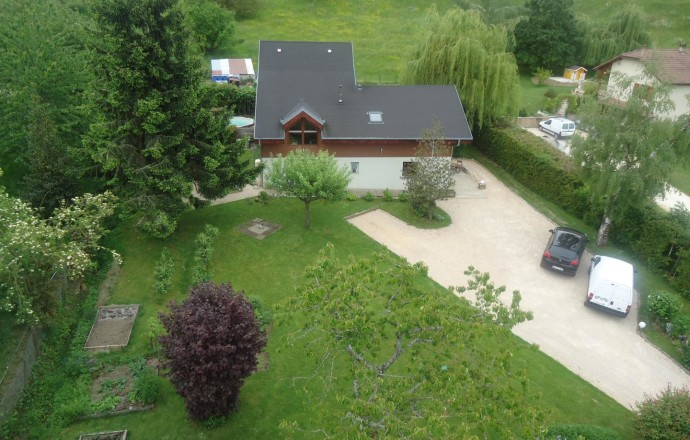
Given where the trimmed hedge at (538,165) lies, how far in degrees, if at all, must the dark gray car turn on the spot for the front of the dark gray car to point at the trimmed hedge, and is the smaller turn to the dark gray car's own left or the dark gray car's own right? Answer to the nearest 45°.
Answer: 0° — it already faces it

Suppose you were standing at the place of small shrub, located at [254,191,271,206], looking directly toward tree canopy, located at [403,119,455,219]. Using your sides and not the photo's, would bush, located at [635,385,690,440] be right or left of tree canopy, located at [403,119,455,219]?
right

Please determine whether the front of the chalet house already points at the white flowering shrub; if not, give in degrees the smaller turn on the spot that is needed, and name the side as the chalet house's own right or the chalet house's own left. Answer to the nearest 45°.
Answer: approximately 45° to the chalet house's own right

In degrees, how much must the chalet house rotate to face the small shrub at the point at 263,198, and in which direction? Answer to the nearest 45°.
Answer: approximately 45° to its right

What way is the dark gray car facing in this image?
away from the camera

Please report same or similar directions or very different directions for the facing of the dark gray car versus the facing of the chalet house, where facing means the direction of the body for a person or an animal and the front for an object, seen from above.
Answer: very different directions

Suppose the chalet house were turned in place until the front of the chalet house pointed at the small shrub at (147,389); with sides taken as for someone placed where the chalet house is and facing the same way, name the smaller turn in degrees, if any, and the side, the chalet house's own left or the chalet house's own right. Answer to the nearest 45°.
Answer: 0° — it already faces it

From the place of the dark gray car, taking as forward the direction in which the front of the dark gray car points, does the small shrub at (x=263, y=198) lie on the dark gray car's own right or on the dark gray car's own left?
on the dark gray car's own left

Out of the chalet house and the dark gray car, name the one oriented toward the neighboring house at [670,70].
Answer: the dark gray car

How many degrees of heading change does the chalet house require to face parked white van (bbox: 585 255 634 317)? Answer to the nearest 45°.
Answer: approximately 45° to its left

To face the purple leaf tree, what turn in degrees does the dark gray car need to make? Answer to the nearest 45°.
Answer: approximately 135° to its left

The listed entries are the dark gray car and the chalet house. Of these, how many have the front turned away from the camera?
1

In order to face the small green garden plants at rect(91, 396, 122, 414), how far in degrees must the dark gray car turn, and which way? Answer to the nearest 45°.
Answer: approximately 135° to its left

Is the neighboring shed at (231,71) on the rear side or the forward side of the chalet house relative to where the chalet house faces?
on the rear side

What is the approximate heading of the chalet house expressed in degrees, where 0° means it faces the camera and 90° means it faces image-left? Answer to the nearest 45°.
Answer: approximately 0°

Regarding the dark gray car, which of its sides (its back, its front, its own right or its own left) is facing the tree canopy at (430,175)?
left
